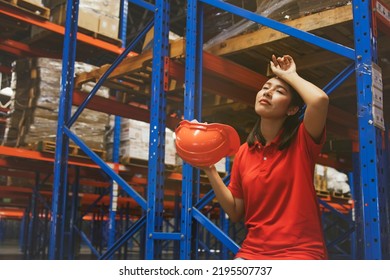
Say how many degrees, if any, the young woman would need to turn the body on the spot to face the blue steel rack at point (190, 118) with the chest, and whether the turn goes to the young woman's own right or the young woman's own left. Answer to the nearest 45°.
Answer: approximately 90° to the young woman's own right

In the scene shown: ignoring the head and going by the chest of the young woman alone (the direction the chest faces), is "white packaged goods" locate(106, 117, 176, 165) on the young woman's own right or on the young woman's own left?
on the young woman's own right

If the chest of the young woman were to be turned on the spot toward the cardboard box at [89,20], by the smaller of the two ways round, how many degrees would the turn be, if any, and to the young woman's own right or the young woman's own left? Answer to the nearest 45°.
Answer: approximately 90° to the young woman's own right

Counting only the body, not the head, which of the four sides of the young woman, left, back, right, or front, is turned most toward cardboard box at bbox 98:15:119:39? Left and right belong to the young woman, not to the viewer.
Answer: right

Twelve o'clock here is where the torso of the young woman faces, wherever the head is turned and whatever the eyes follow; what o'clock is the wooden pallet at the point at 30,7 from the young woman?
The wooden pallet is roughly at 3 o'clock from the young woman.

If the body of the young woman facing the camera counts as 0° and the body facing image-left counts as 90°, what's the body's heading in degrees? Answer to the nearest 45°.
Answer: approximately 45°
